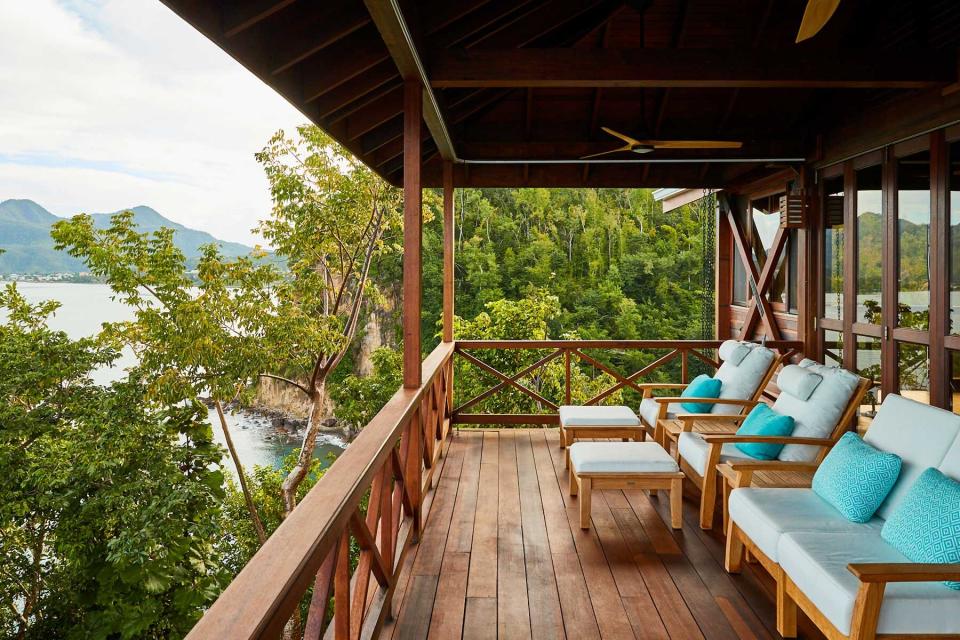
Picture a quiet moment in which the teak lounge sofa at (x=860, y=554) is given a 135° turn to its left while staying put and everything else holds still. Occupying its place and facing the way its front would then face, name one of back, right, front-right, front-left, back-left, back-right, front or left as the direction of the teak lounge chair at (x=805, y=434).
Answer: left

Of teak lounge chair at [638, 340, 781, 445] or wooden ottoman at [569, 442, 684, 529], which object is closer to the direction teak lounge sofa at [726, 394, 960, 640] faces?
the wooden ottoman

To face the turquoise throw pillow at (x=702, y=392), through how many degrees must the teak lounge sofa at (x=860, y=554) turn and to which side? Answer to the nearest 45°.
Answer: approximately 135° to its right

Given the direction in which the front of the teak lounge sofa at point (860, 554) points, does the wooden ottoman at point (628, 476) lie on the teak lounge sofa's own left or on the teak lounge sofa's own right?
on the teak lounge sofa's own right

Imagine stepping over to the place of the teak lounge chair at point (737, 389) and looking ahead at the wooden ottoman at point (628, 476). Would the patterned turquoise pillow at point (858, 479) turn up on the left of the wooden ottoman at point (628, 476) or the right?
left

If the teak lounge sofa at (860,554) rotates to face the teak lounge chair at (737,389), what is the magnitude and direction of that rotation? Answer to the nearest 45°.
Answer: approximately 135° to its right

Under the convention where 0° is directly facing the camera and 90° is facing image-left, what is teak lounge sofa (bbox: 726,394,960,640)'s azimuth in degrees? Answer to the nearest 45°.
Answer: approximately 45°

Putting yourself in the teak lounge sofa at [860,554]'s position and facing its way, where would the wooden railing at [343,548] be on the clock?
The wooden railing is roughly at 12 o'clock from the teak lounge sofa.

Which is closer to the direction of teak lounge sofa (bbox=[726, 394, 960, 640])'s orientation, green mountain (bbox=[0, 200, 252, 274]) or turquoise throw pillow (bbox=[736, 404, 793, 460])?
the green mountain

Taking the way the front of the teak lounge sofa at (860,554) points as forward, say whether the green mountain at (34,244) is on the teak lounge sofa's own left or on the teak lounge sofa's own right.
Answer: on the teak lounge sofa's own right

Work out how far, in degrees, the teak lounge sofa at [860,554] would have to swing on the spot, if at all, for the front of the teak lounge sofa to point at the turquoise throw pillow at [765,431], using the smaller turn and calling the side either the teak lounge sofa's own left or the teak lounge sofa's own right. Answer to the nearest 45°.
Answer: approximately 135° to the teak lounge sofa's own right

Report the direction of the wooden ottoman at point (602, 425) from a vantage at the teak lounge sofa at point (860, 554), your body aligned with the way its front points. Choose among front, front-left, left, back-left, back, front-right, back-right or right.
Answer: right
